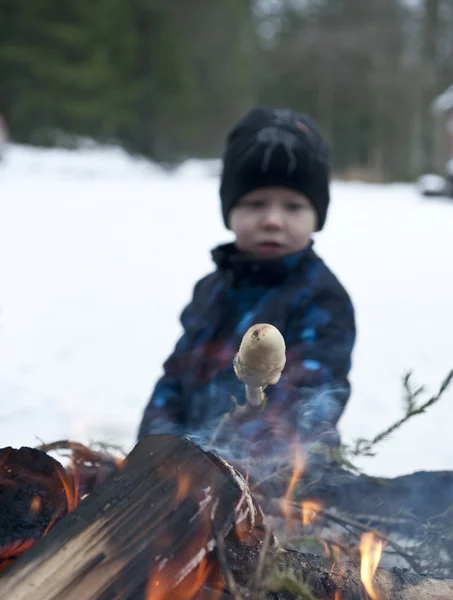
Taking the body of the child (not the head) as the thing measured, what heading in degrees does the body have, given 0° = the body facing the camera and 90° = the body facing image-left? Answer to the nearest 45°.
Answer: approximately 0°

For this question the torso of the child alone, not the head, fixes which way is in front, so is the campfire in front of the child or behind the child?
in front
